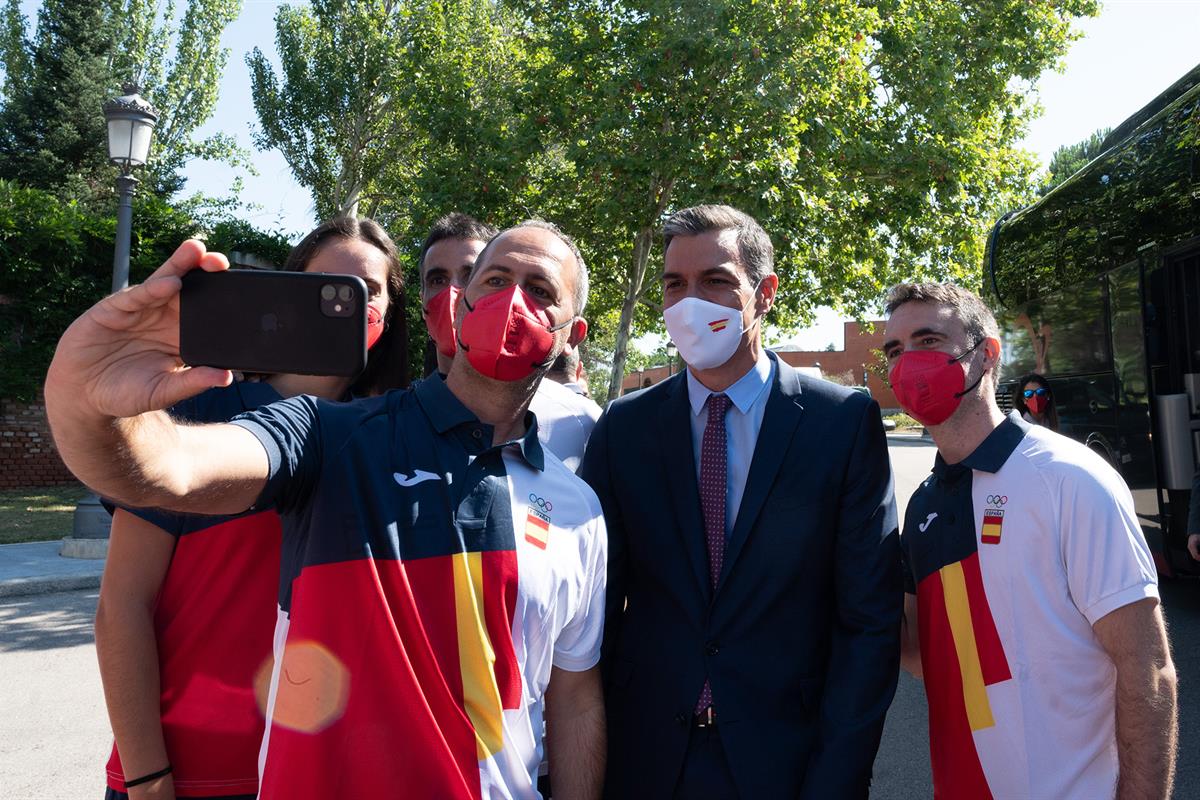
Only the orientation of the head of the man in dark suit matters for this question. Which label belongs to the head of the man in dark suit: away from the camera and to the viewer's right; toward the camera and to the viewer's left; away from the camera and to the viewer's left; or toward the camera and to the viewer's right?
toward the camera and to the viewer's left

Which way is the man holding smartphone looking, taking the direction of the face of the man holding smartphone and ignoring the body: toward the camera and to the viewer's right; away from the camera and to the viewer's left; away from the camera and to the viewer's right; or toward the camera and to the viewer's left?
toward the camera and to the viewer's left

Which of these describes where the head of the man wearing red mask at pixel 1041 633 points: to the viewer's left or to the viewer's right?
to the viewer's left

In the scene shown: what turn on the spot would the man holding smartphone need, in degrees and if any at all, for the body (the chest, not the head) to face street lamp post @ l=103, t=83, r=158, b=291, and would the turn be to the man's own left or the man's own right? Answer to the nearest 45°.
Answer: approximately 180°

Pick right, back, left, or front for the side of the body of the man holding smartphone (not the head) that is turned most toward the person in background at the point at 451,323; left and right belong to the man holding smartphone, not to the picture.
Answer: back

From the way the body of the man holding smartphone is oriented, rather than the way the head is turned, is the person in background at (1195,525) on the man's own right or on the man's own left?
on the man's own left

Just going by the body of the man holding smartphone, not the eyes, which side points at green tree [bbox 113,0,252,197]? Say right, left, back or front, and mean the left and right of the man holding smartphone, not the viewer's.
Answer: back

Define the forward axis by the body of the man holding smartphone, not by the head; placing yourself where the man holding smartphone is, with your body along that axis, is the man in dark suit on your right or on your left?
on your left

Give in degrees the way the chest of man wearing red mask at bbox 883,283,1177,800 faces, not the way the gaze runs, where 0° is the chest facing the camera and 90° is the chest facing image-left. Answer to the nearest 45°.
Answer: approximately 45°
